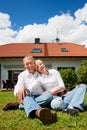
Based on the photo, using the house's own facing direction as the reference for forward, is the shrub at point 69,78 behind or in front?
in front

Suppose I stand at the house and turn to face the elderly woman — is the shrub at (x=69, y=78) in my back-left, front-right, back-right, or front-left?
front-left

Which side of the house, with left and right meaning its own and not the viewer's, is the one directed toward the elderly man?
front

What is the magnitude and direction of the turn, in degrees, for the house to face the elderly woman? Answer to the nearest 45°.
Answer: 0° — it already faces them

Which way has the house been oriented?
toward the camera
